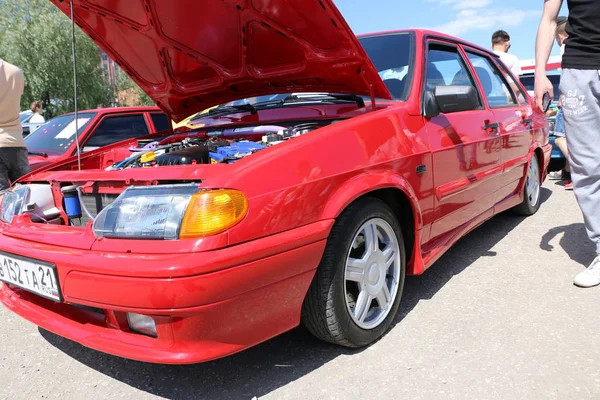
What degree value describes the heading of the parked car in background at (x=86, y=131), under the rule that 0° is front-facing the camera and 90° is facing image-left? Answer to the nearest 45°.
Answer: approximately 45°

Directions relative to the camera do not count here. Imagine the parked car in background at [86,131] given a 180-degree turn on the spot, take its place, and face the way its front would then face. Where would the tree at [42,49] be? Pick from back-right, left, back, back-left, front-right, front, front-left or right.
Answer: front-left

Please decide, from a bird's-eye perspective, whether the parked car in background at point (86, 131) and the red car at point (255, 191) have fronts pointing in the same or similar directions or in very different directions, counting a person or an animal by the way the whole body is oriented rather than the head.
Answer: same or similar directions

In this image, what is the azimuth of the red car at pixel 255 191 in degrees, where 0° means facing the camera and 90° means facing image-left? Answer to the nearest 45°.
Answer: approximately 45°

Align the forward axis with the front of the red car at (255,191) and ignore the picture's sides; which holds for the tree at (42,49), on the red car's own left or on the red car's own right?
on the red car's own right

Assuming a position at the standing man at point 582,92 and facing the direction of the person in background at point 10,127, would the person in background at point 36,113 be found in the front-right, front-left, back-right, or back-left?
front-right

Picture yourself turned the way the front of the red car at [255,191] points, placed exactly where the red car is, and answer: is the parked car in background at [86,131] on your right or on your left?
on your right

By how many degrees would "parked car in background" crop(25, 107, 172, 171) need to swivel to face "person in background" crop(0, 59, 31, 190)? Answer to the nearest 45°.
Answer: approximately 45° to its left

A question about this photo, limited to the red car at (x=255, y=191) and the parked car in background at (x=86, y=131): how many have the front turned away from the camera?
0

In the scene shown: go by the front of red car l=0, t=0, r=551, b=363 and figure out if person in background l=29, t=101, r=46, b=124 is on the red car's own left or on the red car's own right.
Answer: on the red car's own right
